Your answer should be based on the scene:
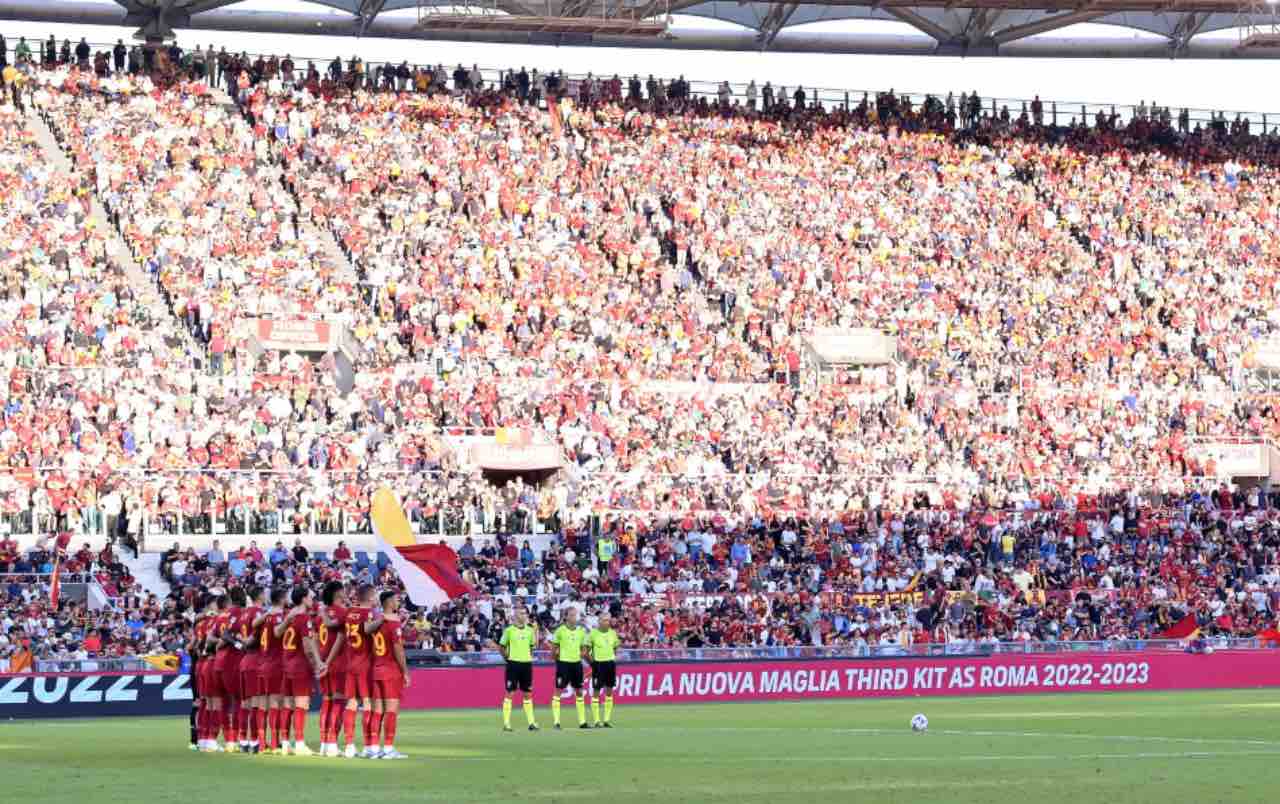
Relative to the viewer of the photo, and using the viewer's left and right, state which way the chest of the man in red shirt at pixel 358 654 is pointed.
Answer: facing away from the viewer and to the right of the viewer

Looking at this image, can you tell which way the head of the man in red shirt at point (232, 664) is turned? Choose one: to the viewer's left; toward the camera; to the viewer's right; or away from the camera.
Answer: away from the camera

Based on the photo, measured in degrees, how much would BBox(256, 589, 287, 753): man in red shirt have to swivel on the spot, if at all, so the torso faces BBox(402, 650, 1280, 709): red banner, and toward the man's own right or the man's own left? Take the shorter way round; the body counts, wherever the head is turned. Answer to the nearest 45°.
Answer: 0° — they already face it

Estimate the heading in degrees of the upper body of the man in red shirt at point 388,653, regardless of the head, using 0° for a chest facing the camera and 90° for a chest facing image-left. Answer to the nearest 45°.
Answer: approximately 225°

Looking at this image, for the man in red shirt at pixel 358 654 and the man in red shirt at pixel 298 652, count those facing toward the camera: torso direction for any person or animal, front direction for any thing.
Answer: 0

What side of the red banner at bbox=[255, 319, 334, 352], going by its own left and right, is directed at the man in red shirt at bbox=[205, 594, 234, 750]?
front

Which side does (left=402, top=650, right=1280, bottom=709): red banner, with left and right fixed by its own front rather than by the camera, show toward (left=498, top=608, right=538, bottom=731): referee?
front

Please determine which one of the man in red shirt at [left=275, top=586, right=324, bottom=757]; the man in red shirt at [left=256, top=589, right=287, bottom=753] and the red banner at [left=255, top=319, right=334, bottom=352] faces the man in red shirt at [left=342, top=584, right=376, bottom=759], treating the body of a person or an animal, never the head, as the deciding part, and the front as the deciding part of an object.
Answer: the red banner

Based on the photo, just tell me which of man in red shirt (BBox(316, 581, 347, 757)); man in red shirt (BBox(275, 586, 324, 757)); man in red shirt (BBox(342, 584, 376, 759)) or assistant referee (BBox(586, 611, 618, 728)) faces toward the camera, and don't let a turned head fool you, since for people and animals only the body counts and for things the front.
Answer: the assistant referee

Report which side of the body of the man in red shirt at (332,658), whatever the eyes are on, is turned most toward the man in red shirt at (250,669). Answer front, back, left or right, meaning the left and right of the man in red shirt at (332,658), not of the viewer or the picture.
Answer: left
